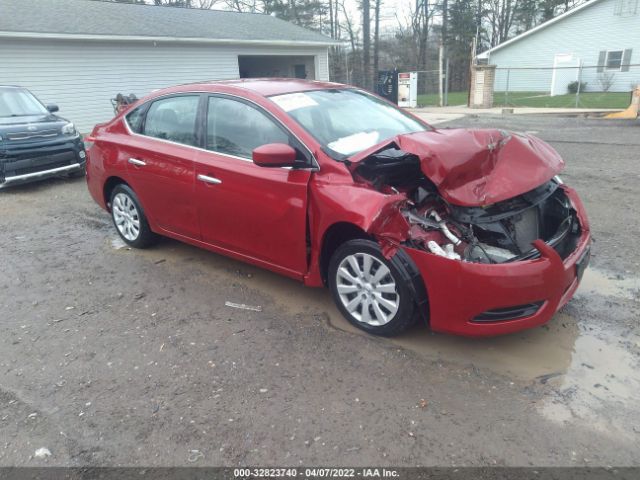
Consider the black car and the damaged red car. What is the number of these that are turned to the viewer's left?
0

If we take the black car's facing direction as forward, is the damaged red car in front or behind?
in front

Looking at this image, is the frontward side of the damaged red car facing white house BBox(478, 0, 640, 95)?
no

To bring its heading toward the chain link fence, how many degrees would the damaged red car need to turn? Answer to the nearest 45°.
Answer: approximately 90° to its left

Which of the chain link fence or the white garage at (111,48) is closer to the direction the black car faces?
the chain link fence

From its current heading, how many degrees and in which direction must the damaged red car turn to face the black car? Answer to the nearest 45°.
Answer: approximately 180°

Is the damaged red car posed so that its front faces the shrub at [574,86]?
no

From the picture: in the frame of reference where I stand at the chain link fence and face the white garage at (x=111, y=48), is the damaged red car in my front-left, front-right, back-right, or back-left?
front-left

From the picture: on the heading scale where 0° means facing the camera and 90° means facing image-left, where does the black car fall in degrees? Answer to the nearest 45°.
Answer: approximately 315°

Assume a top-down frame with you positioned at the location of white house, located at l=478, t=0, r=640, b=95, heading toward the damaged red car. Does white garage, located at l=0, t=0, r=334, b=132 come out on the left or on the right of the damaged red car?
right

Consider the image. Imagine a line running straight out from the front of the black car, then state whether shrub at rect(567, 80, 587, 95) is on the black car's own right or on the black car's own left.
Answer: on the black car's own left

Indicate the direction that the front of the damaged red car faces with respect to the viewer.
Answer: facing the viewer and to the right of the viewer

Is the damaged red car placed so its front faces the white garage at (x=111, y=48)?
no

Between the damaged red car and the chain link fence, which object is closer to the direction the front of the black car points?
the damaged red car

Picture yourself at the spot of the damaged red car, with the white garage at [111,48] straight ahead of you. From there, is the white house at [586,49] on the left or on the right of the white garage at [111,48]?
right
